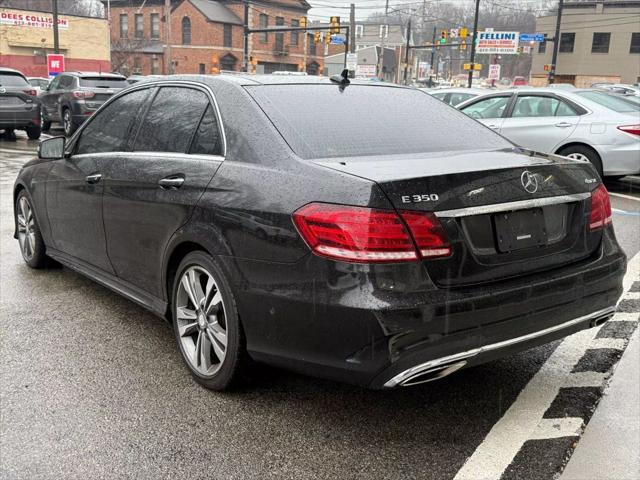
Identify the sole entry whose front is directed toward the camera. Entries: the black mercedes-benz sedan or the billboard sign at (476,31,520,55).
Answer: the billboard sign

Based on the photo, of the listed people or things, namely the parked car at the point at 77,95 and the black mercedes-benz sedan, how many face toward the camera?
0

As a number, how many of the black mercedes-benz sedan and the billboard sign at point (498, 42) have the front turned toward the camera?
1

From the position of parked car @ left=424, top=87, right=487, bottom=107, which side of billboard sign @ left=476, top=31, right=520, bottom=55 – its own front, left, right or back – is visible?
front

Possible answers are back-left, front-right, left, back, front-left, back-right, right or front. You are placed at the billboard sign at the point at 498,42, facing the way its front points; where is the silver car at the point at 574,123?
front

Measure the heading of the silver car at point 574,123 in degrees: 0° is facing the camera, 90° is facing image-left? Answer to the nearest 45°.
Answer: approximately 135°

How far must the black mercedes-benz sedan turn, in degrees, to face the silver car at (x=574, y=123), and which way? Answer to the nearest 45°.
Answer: approximately 90° to its right

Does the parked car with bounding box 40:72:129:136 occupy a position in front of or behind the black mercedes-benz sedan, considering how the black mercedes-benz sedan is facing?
in front

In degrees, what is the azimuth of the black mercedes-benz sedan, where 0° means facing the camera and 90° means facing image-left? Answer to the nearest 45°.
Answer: approximately 135°

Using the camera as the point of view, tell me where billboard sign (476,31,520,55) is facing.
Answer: facing the viewer

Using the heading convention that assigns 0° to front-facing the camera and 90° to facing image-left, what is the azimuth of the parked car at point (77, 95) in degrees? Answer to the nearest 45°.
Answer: approximately 135°

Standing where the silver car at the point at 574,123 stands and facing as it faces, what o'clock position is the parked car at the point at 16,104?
The parked car is roughly at 11 o'clock from the silver car.

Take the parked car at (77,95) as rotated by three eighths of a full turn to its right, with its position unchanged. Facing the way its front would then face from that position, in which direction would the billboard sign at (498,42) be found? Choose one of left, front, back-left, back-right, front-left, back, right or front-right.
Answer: front-left

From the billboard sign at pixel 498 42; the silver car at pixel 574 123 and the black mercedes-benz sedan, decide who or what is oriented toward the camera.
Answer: the billboard sign
